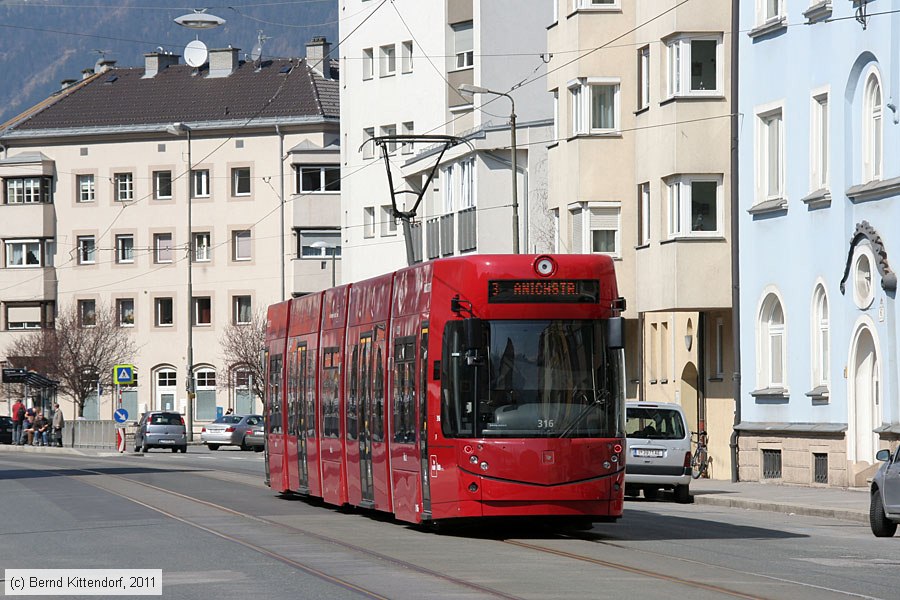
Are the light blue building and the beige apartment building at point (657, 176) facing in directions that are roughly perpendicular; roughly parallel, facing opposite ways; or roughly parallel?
roughly parallel

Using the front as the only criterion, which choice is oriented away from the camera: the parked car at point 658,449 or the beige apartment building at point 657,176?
the parked car

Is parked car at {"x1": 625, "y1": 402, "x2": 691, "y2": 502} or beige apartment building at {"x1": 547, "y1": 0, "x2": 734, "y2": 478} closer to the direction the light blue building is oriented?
the parked car

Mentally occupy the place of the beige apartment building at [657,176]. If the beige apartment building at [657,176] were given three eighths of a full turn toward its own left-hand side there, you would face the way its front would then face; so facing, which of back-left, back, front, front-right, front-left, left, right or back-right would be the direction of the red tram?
right

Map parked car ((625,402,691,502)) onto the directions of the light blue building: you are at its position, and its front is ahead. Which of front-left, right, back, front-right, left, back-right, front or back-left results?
front

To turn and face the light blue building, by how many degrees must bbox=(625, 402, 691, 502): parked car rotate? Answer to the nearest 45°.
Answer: approximately 45° to its right

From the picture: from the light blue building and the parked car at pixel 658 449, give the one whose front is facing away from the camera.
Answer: the parked car

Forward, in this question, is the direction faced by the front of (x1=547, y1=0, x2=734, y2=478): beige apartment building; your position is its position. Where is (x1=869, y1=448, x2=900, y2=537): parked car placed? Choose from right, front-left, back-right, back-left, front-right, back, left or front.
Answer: front-left

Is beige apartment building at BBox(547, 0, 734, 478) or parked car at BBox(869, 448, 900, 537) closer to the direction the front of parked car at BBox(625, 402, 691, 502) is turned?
the beige apartment building

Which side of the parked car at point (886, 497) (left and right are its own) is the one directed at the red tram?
front

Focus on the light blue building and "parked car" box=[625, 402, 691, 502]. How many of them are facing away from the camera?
1

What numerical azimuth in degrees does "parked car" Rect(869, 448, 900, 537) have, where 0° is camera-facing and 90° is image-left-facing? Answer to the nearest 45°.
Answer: approximately 135°

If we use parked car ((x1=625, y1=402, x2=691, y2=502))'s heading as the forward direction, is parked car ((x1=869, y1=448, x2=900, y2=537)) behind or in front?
behind

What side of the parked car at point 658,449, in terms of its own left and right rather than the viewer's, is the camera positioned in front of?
back

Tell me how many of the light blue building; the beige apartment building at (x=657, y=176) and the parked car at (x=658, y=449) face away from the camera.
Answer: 1

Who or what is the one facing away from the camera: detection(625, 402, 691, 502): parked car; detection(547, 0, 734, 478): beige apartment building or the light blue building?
the parked car

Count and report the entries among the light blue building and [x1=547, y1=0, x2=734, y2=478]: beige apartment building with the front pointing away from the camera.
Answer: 0
